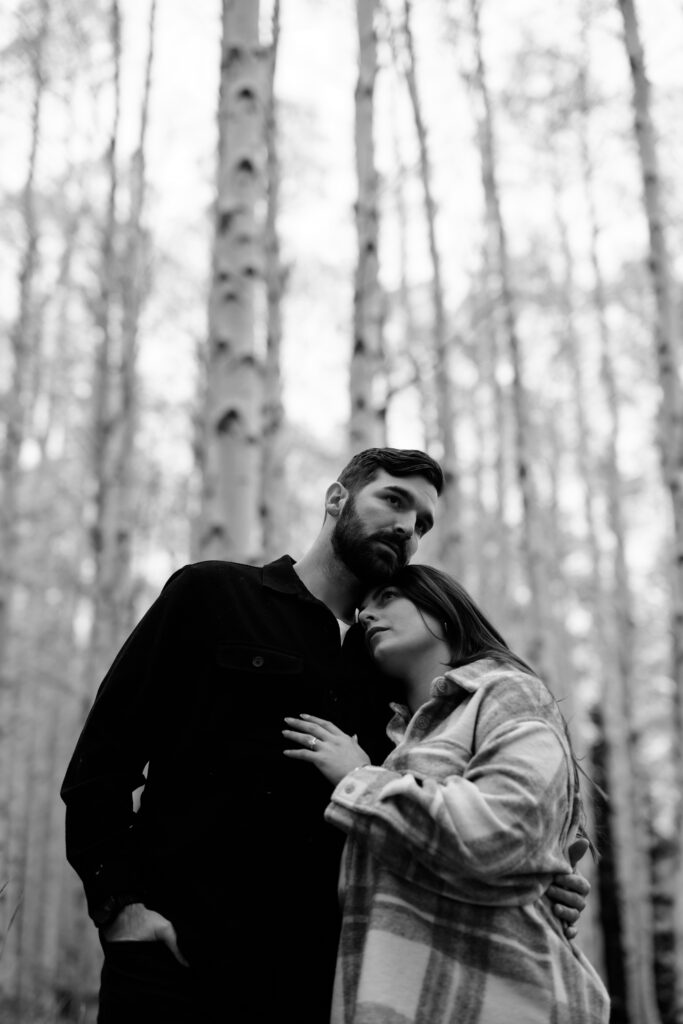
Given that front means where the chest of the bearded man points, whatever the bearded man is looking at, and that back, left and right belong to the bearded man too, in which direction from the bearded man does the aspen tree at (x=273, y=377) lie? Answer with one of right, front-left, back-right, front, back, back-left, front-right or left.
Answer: back-left

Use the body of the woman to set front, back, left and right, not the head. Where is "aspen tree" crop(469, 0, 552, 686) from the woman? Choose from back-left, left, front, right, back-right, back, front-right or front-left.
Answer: back-right

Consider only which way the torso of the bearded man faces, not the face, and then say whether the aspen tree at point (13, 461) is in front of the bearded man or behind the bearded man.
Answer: behind

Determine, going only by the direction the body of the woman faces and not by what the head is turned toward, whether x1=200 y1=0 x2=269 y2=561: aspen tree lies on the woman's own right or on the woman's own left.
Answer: on the woman's own right

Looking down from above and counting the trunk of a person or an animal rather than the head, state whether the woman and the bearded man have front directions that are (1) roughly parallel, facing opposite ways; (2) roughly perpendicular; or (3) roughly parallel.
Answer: roughly perpendicular

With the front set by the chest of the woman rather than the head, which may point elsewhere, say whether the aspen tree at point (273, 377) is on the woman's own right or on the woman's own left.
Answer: on the woman's own right

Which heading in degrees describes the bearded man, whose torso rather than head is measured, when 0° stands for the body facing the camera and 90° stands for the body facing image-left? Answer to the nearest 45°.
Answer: approximately 315°

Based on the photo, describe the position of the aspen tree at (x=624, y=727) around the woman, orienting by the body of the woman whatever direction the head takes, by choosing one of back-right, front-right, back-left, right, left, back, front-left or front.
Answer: back-right

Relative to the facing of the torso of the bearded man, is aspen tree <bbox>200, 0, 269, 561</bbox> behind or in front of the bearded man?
behind
